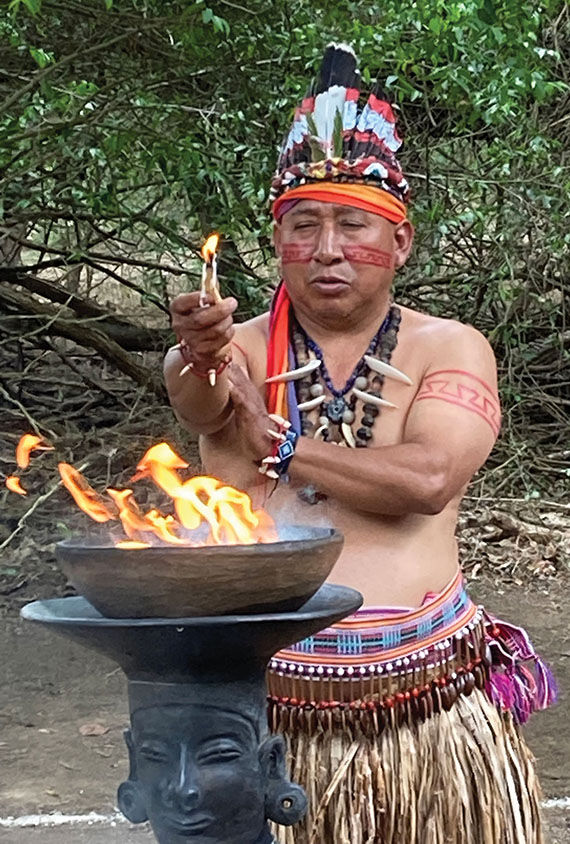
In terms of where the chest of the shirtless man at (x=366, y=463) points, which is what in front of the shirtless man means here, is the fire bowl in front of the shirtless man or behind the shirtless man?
in front

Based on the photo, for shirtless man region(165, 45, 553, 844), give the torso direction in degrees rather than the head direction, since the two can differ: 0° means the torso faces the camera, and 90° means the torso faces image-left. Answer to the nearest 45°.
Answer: approximately 45°

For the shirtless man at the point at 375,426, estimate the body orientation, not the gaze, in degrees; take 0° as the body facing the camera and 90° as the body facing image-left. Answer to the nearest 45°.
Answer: approximately 45°
